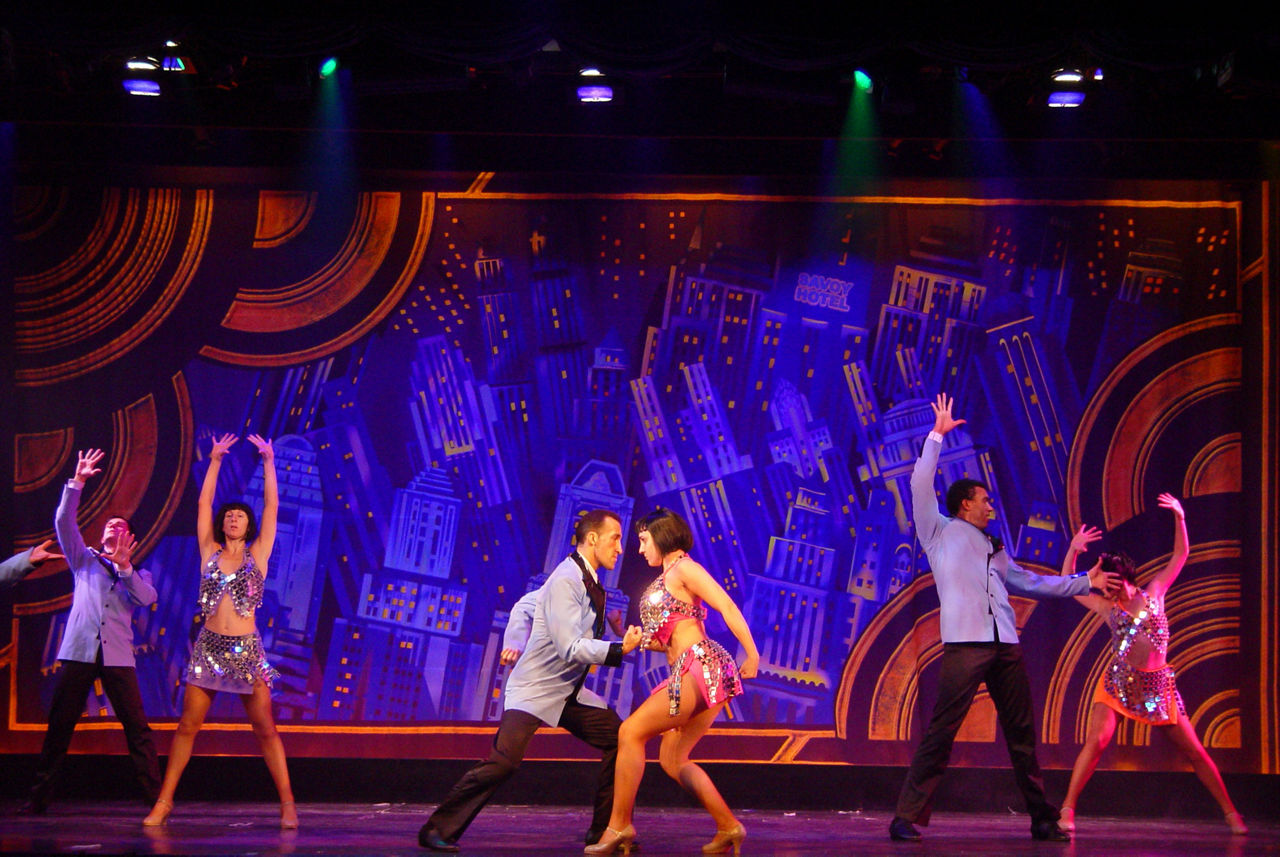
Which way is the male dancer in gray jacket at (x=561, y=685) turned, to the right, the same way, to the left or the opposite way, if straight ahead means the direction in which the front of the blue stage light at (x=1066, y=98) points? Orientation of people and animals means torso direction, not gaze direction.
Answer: to the left

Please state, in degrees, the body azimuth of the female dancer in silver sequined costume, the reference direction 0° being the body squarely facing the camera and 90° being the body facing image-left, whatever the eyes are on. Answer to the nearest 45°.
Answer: approximately 0°

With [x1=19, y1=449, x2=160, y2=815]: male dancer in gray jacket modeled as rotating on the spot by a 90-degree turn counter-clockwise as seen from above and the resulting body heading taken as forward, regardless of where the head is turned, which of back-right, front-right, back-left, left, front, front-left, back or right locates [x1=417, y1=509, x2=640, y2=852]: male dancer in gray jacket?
front-right

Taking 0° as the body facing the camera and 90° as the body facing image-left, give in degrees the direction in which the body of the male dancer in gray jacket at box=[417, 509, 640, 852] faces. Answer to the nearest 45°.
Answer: approximately 270°

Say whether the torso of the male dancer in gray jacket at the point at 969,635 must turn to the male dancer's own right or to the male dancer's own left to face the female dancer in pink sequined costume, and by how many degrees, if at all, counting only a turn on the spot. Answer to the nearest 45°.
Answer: approximately 90° to the male dancer's own right

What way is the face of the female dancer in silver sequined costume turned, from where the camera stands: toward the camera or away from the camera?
toward the camera

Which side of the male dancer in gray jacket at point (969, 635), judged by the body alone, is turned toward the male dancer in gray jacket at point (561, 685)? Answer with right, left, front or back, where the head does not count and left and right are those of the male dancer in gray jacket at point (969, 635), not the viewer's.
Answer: right

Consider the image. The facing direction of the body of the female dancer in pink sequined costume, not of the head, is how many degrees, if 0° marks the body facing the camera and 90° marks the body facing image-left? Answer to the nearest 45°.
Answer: approximately 90°

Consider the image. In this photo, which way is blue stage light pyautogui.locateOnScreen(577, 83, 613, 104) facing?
toward the camera

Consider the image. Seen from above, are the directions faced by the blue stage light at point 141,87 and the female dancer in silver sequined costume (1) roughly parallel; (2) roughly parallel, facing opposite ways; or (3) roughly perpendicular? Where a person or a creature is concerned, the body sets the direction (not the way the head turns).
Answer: roughly parallel

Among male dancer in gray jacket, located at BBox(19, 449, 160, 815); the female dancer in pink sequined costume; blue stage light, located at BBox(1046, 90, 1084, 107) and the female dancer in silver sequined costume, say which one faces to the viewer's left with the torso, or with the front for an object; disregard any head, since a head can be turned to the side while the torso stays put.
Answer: the female dancer in pink sequined costume

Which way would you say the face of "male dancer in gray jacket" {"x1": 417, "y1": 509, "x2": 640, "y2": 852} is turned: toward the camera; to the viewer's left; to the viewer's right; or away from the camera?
to the viewer's right

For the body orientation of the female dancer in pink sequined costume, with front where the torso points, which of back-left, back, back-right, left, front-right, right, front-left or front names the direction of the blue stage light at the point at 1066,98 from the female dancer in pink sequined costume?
back-right

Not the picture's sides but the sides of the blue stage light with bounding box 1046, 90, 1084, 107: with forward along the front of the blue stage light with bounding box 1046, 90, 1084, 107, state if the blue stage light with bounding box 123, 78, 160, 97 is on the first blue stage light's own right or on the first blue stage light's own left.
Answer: on the first blue stage light's own right

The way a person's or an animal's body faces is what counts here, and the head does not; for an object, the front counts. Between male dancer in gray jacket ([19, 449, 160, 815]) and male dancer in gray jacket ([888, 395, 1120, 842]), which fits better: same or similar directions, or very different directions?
same or similar directions
